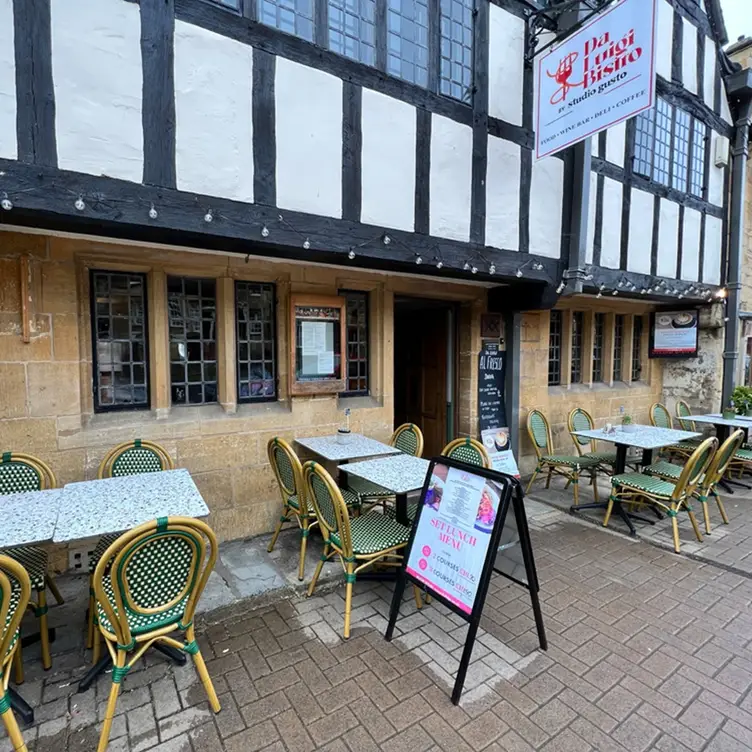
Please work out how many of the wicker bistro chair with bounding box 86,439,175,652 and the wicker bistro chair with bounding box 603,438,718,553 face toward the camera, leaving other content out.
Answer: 1

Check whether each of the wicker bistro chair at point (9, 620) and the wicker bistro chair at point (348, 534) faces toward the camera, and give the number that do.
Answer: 0

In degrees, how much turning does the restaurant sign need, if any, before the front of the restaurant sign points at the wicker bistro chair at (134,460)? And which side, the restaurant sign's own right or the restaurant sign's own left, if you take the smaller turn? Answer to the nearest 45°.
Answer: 0° — it already faces it

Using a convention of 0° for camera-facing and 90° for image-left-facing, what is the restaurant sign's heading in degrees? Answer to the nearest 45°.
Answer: approximately 45°

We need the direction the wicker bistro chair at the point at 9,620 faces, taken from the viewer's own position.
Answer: facing away from the viewer and to the left of the viewer

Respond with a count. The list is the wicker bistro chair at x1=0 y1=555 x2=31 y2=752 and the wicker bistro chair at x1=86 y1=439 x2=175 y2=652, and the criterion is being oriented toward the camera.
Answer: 1

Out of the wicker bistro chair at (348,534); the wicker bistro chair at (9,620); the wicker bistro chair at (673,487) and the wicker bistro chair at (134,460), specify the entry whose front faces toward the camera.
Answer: the wicker bistro chair at (134,460)

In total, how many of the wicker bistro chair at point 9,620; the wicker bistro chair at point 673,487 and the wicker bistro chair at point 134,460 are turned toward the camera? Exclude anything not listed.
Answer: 1

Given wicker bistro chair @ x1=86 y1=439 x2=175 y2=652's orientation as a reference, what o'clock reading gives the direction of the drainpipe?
The drainpipe is roughly at 9 o'clock from the wicker bistro chair.

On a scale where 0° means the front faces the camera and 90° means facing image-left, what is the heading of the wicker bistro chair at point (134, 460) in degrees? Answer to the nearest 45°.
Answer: approximately 0°
